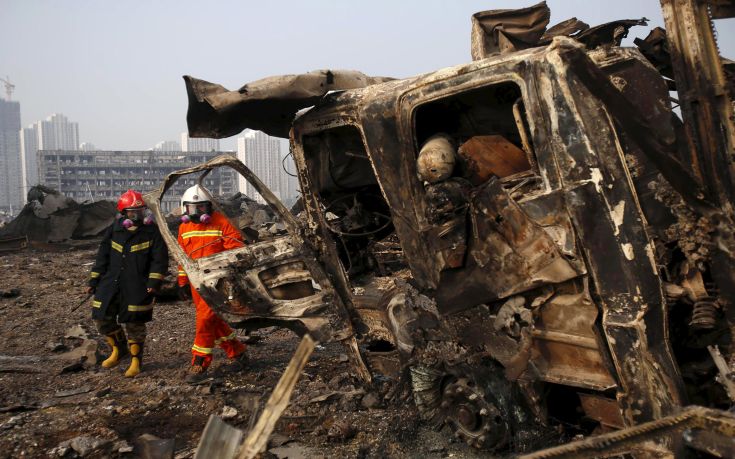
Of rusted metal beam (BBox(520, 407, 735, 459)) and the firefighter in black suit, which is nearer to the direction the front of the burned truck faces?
the firefighter in black suit
